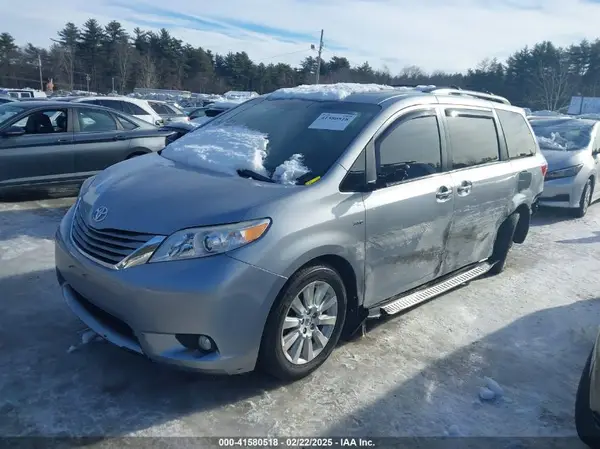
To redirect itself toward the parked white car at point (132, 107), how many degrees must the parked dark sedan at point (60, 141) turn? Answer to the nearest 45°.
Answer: approximately 90° to its right

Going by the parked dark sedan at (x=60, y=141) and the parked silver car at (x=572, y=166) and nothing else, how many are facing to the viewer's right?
0

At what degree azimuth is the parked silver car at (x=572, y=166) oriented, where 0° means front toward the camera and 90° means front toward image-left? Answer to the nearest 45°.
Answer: approximately 45°

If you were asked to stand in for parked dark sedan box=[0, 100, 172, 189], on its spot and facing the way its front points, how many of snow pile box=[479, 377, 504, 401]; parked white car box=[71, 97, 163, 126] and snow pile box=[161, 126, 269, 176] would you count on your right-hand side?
1

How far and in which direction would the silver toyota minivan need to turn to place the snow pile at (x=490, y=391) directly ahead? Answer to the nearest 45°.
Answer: approximately 135° to its left

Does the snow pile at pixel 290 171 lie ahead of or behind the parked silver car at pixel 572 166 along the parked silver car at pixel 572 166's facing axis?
ahead

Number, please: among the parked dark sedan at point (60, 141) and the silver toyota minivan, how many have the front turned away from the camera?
0

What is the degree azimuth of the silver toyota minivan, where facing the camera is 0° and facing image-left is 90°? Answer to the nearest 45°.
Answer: approximately 45°
